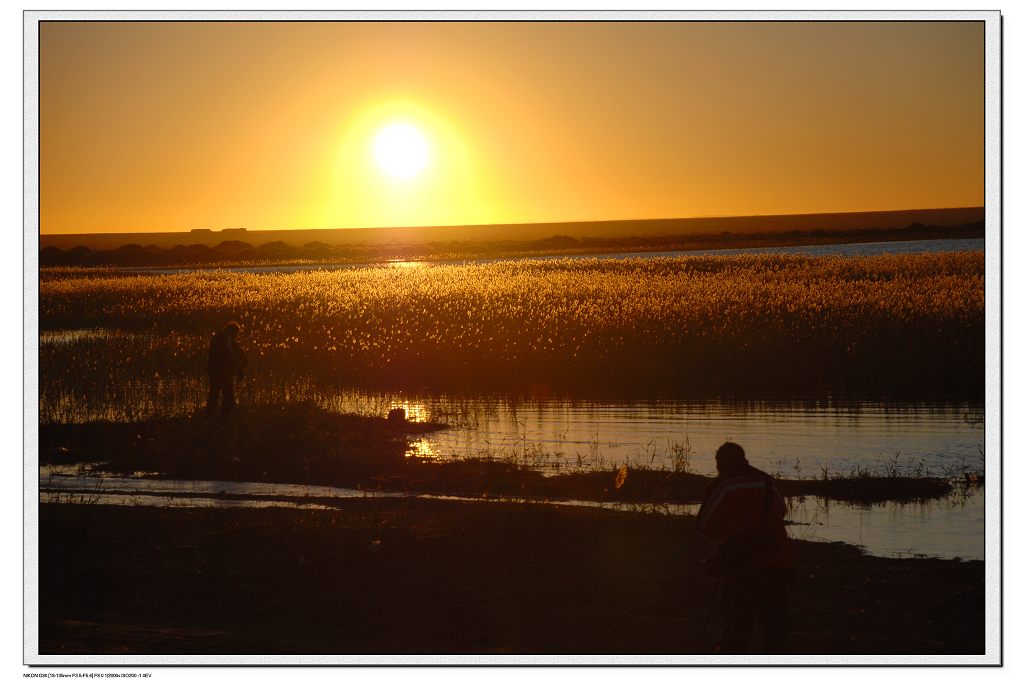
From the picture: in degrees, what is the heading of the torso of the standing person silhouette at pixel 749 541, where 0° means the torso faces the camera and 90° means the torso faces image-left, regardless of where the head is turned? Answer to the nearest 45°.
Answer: approximately 135°

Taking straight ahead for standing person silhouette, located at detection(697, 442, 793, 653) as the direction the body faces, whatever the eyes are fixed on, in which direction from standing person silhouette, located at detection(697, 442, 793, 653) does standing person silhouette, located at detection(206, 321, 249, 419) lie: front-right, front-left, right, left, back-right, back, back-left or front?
front

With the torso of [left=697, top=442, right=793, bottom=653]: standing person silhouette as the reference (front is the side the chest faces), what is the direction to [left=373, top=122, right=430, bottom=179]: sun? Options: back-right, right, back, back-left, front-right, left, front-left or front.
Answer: front
